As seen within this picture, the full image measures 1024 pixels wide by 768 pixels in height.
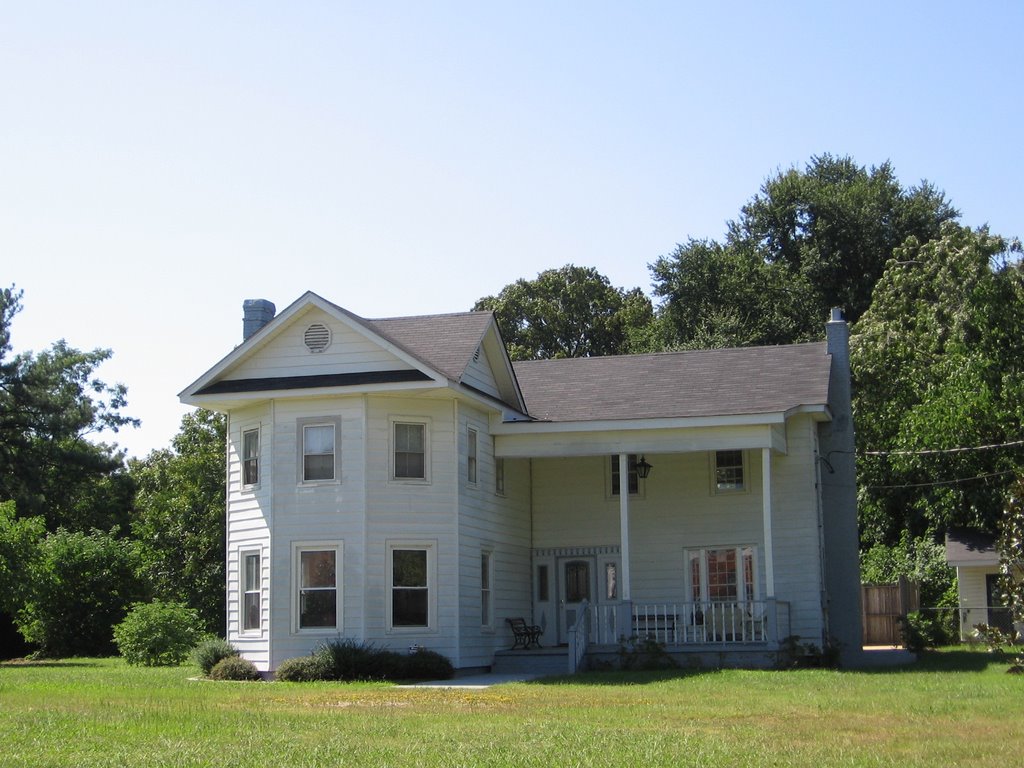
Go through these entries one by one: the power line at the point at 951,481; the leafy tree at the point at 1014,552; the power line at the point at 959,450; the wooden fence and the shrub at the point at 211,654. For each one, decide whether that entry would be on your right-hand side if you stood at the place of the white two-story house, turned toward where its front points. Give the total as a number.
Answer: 1

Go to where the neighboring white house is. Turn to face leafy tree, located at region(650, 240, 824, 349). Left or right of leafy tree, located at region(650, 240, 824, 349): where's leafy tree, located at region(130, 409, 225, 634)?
left

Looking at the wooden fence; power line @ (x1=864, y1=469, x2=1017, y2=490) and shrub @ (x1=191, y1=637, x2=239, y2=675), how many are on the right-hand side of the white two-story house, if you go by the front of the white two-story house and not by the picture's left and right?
1

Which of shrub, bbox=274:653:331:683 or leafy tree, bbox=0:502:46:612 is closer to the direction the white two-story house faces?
the shrub

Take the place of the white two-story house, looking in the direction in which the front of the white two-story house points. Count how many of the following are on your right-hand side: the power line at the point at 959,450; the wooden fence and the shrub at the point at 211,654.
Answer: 1

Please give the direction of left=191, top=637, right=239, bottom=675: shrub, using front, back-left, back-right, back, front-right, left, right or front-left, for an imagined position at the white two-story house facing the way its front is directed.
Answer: right

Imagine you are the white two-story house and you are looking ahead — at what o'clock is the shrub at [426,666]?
The shrub is roughly at 1 o'clock from the white two-story house.

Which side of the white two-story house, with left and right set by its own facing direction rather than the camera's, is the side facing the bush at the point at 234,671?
right

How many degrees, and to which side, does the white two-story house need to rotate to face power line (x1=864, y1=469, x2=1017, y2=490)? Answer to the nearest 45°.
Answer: approximately 135° to its left

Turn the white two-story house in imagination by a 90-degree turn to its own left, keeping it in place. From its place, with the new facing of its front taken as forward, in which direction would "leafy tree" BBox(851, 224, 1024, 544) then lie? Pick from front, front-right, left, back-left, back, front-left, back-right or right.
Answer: front-left

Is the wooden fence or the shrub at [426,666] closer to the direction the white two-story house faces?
the shrub

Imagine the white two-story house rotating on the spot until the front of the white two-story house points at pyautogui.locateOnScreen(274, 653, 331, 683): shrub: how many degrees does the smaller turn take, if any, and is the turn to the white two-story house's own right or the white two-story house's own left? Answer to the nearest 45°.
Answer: approximately 45° to the white two-story house's own right

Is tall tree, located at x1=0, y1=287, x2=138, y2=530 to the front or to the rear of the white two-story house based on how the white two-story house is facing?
to the rear

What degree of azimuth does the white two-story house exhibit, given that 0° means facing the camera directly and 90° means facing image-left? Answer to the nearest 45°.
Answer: approximately 0°
